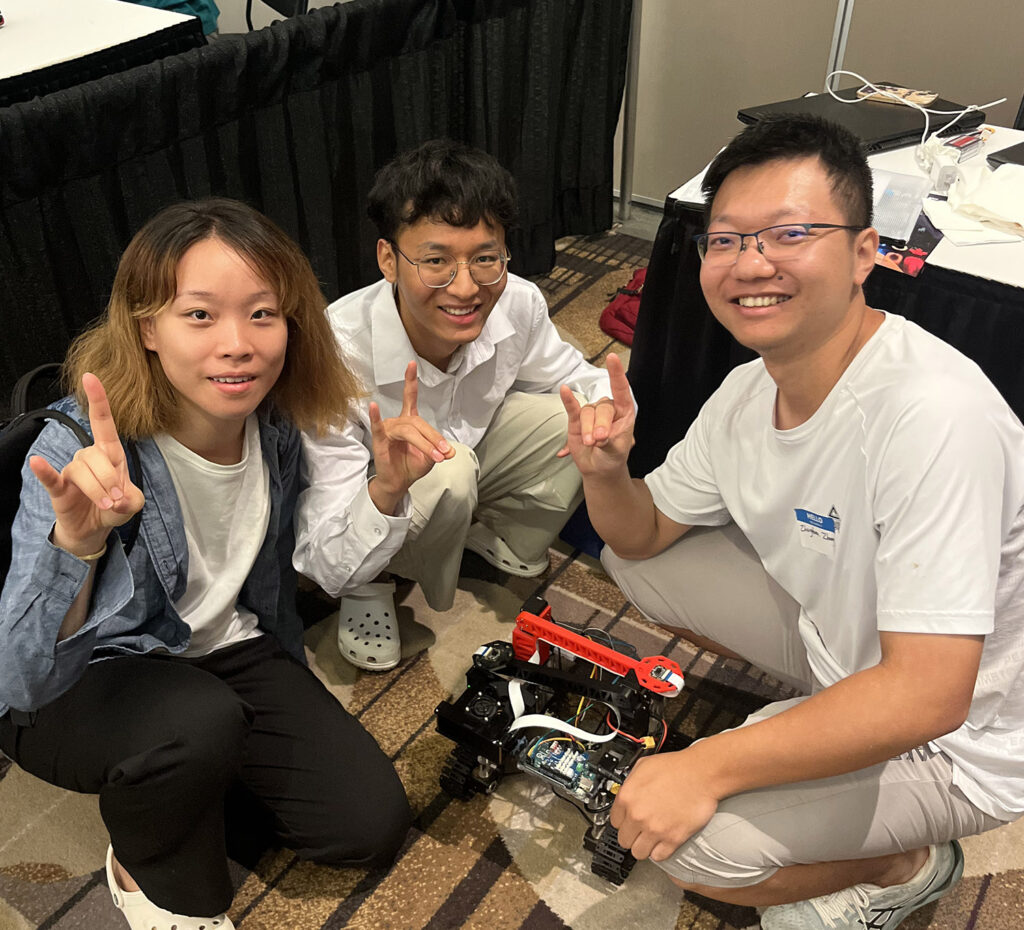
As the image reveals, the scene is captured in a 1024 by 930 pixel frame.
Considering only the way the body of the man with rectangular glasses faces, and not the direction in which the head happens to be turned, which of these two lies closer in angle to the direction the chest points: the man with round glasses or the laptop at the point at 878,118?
the man with round glasses

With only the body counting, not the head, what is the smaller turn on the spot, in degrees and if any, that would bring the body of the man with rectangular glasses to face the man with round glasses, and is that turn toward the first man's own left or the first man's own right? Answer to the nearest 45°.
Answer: approximately 90° to the first man's own right

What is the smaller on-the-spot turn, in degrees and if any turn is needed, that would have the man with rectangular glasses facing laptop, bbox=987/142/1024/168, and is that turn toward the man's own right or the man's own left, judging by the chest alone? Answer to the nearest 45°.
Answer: approximately 135° to the man's own right

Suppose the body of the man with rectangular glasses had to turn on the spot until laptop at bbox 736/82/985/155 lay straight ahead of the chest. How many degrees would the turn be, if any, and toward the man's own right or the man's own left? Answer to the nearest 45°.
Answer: approximately 135° to the man's own right

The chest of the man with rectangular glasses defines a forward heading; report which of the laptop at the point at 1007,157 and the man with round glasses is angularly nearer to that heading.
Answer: the man with round glasses

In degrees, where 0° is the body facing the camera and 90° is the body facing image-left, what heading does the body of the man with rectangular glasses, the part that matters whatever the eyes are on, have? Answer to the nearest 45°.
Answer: approximately 45°
